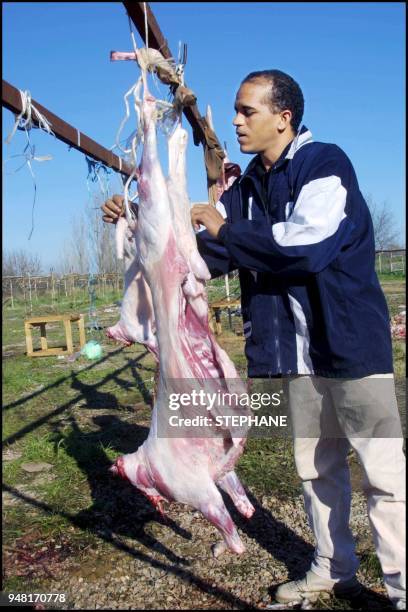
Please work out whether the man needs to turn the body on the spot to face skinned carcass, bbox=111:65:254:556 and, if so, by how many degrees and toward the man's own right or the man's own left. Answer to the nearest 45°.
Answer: approximately 45° to the man's own right

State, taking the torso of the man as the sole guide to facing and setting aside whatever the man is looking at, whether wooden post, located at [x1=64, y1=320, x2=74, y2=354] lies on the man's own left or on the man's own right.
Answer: on the man's own right

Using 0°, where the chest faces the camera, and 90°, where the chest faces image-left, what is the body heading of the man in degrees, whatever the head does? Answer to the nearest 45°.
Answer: approximately 45°

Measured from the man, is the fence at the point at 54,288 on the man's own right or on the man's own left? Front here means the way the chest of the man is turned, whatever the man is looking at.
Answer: on the man's own right

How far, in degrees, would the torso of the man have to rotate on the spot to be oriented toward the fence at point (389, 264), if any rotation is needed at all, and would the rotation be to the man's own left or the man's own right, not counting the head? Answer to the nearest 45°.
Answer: approximately 135° to the man's own right

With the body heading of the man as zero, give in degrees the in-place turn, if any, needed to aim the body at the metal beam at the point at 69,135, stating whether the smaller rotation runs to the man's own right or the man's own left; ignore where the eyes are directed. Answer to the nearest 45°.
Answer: approximately 45° to the man's own right

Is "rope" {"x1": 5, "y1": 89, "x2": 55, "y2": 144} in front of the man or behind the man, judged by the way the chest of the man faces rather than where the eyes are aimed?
in front
